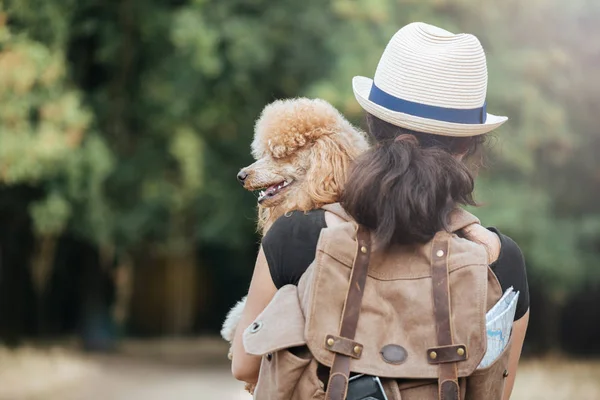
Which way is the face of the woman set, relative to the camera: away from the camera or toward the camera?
away from the camera

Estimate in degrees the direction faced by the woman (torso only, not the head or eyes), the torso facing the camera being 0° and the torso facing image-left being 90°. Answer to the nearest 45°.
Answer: approximately 180°
